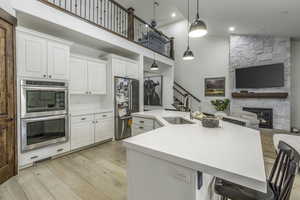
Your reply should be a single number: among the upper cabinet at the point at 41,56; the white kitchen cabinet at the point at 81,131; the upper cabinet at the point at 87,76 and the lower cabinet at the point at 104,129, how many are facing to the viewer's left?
0

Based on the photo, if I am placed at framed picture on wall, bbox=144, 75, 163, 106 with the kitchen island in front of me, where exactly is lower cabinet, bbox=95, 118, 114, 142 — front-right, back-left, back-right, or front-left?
front-right

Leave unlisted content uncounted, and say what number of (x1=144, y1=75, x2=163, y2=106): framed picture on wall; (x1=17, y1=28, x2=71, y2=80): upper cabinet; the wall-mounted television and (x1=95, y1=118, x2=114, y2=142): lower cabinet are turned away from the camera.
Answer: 0

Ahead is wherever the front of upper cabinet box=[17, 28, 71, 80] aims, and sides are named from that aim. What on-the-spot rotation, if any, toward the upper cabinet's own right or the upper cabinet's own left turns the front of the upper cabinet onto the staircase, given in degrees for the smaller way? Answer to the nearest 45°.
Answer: approximately 45° to the upper cabinet's own left

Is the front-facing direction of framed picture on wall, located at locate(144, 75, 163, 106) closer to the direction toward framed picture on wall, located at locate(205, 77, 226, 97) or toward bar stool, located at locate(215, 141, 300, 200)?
the bar stool

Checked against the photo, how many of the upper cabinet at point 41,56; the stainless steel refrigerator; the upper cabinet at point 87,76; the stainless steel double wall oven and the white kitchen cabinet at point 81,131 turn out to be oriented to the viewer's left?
0

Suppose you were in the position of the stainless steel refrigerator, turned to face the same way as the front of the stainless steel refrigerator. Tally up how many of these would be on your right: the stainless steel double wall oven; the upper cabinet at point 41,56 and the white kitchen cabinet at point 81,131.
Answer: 3

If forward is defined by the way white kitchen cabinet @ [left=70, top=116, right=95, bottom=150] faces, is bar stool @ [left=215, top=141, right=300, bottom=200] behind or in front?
in front

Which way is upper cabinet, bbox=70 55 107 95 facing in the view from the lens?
facing the viewer and to the right of the viewer

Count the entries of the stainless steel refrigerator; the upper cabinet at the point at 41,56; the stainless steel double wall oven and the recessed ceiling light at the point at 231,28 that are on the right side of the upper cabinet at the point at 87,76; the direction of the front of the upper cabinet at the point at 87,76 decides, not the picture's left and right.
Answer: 2

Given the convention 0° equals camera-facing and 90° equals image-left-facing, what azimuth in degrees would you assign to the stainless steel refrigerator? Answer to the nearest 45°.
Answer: approximately 315°

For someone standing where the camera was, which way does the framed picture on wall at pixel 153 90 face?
facing the viewer and to the left of the viewer

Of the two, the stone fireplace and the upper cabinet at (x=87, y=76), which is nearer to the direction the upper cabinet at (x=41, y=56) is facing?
the stone fireplace
